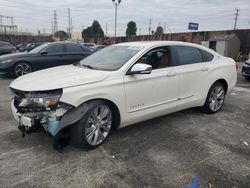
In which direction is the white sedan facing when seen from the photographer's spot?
facing the viewer and to the left of the viewer

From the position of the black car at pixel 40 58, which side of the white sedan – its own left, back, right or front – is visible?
right
